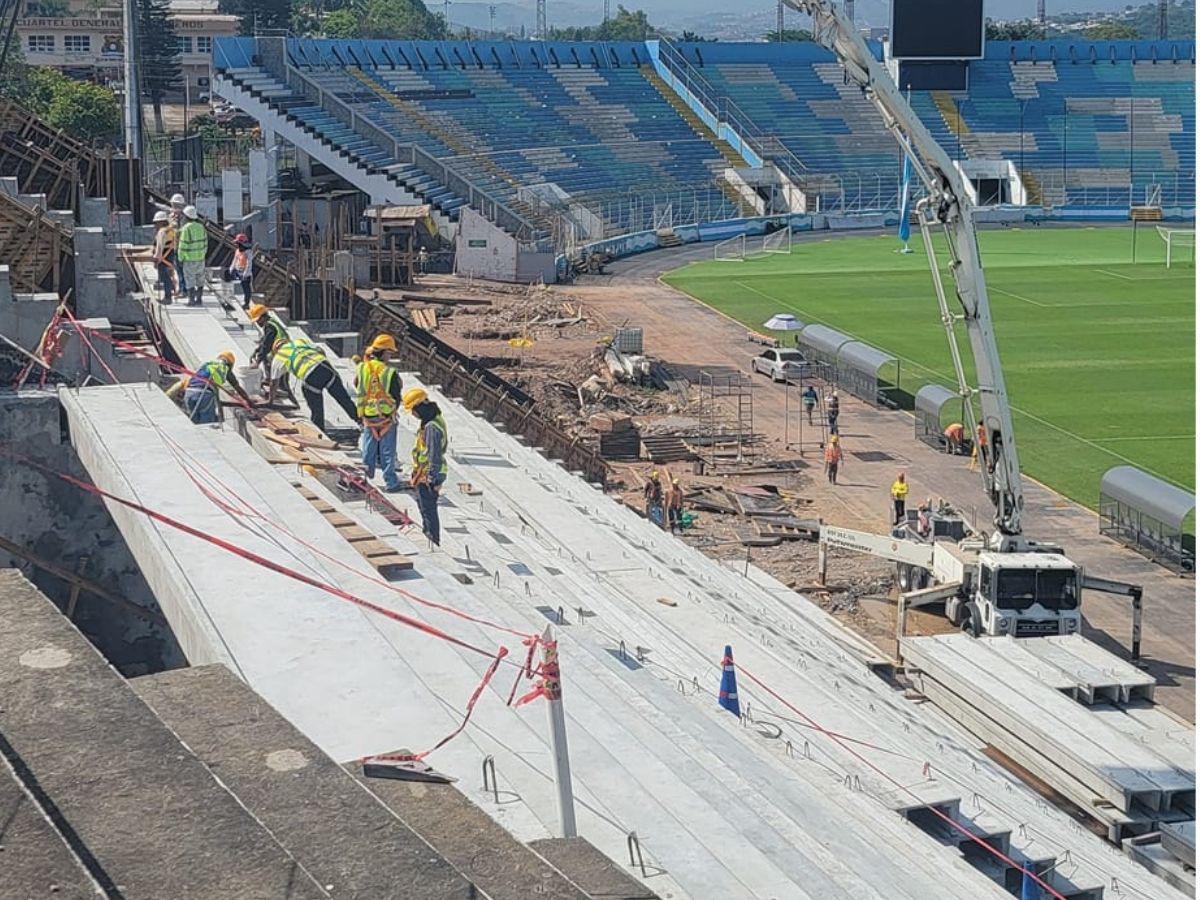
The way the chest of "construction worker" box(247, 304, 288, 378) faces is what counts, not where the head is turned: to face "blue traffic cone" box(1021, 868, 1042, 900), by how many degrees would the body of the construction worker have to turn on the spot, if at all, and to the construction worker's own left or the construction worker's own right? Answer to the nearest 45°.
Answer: approximately 135° to the construction worker's own left

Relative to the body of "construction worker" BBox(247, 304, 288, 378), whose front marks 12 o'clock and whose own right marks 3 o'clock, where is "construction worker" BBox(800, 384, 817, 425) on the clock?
"construction worker" BBox(800, 384, 817, 425) is roughly at 4 o'clock from "construction worker" BBox(247, 304, 288, 378).

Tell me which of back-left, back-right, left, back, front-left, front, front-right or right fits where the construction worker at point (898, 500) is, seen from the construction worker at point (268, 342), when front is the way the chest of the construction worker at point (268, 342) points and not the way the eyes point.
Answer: back-right

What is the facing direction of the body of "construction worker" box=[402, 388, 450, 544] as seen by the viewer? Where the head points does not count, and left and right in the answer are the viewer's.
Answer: facing to the left of the viewer

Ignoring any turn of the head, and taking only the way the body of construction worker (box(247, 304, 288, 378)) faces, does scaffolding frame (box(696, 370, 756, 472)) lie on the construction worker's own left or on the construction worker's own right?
on the construction worker's own right

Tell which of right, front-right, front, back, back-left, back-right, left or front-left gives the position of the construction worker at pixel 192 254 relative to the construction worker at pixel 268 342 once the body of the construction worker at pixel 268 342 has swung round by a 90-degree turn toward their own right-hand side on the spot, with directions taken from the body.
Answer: front

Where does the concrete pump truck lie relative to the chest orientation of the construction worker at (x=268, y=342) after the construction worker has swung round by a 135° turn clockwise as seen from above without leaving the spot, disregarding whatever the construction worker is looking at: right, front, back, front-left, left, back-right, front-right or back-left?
front-right

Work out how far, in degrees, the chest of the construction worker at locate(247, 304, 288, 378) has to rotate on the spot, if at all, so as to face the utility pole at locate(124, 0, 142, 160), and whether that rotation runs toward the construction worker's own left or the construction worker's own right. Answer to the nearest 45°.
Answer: approximately 90° to the construction worker's own right

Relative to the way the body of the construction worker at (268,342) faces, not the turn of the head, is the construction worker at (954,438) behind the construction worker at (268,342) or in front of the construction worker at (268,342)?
behind

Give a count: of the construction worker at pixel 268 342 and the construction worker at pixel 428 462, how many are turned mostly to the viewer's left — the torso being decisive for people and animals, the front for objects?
2

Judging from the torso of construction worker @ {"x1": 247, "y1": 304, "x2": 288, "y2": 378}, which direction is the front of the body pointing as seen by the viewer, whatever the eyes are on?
to the viewer's left
